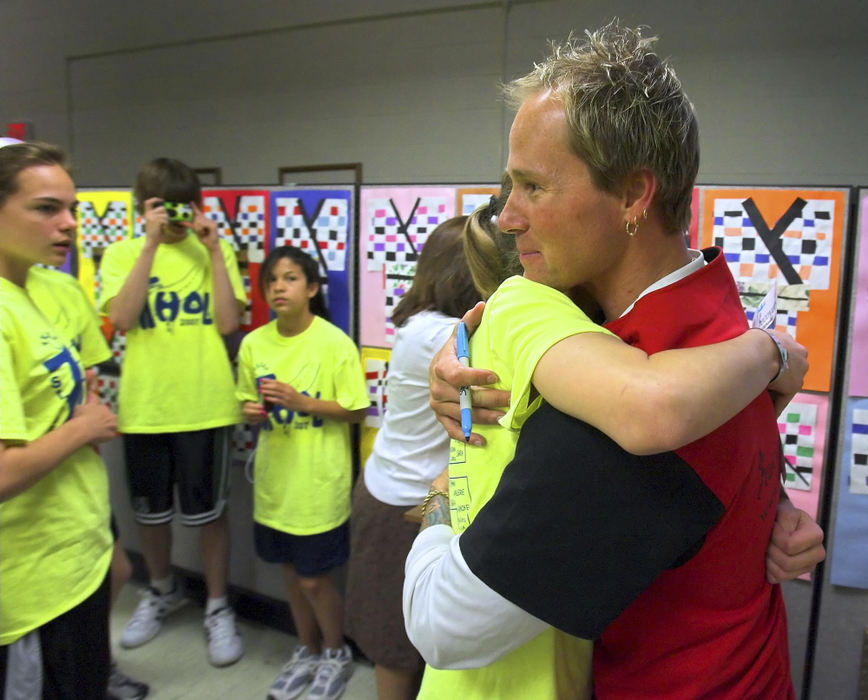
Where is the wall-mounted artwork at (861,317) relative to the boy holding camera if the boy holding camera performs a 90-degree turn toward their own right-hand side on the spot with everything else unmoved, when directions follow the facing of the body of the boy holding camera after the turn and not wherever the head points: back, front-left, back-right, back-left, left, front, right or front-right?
back-left

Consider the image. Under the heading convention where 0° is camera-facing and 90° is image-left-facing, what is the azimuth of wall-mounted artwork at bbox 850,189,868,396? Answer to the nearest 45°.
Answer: approximately 0°

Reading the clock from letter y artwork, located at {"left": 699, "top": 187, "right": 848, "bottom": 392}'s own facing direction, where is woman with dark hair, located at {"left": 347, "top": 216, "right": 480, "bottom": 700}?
The woman with dark hair is roughly at 2 o'clock from the letter y artwork.

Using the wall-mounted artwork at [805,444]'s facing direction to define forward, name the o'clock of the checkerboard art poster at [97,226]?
The checkerboard art poster is roughly at 3 o'clock from the wall-mounted artwork.

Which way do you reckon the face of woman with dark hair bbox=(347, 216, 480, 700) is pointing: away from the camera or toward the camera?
away from the camera

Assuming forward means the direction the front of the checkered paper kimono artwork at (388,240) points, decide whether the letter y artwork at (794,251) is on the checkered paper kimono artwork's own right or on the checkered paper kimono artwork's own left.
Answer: on the checkered paper kimono artwork's own left

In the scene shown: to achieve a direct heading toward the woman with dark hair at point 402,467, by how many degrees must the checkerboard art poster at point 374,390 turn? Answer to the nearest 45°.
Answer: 0° — it already faces them

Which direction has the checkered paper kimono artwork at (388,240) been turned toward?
toward the camera

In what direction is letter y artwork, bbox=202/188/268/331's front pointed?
toward the camera

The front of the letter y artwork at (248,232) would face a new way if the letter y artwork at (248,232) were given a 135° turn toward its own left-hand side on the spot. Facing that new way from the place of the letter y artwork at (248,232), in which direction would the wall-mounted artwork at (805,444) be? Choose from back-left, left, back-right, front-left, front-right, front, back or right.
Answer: right

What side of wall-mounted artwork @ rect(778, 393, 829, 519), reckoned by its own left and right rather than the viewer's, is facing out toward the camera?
front

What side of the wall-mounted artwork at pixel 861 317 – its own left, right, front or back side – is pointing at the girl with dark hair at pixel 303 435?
right

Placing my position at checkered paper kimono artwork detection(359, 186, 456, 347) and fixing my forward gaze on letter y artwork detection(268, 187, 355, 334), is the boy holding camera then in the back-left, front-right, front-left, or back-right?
front-left

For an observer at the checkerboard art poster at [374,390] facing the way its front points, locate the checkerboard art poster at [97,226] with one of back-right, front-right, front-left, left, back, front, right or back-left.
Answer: back-right

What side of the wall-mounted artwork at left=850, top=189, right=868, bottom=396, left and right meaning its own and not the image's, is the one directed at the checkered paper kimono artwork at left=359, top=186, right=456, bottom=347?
right

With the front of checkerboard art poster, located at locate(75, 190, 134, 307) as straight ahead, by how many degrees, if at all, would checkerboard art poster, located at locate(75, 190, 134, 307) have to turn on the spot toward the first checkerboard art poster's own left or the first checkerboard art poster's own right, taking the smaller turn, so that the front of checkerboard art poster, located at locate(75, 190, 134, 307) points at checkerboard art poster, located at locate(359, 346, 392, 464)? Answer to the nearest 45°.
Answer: approximately 45° to the first checkerboard art poster's own left

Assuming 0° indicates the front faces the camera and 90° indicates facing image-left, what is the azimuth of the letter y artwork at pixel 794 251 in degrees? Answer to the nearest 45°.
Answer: approximately 0°

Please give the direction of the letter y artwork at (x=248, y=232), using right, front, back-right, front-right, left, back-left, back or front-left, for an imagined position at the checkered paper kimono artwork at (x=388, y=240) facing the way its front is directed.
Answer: back-right
